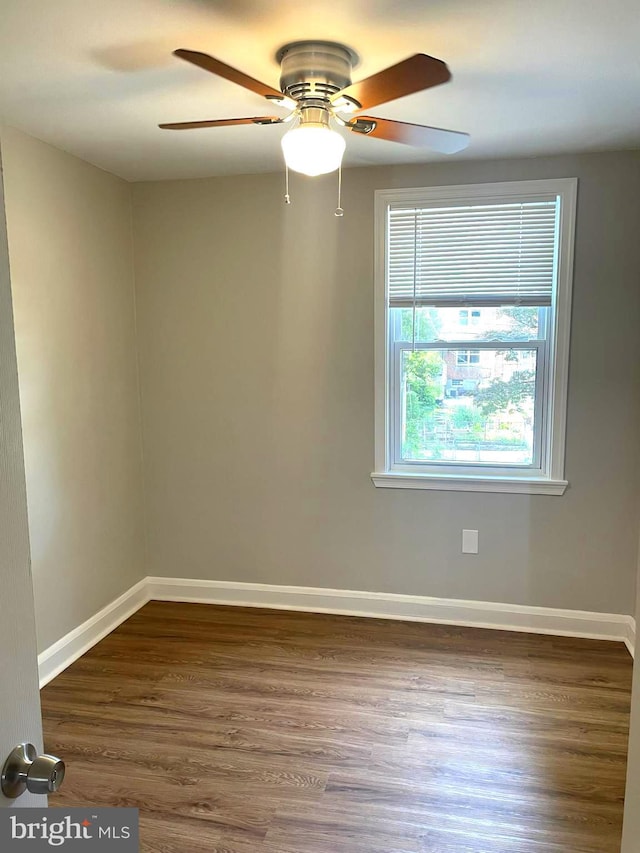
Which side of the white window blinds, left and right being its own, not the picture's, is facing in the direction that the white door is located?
front

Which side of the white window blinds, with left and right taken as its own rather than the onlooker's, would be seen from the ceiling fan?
front

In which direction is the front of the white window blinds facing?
toward the camera
